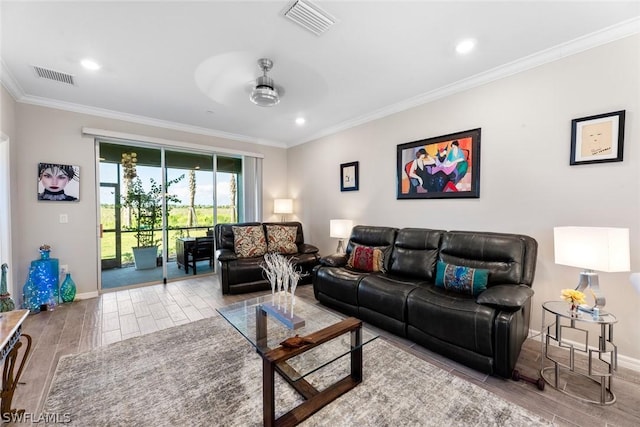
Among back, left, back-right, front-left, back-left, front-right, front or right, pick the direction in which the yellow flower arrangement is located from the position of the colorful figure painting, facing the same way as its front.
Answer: left

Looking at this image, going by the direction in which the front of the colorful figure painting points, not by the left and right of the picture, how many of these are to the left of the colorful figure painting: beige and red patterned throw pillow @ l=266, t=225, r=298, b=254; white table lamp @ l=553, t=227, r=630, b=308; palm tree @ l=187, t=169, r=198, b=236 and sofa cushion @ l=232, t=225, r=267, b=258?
1

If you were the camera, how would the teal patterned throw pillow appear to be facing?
facing the viewer and to the left of the viewer

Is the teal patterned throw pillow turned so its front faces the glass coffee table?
yes

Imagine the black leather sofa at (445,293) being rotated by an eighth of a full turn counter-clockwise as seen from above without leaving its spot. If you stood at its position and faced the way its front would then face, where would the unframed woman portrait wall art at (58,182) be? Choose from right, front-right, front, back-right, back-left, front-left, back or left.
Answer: right

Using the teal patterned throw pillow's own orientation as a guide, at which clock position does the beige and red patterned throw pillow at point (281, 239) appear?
The beige and red patterned throw pillow is roughly at 2 o'clock from the teal patterned throw pillow.

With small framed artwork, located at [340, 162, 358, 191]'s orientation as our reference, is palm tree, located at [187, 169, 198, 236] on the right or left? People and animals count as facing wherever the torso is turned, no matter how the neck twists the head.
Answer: on its right

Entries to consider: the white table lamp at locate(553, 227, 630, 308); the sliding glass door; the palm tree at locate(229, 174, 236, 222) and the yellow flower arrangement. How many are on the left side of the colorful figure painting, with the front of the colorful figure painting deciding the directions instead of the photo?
2

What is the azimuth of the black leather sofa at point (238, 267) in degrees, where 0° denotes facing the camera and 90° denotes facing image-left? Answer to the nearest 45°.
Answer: approximately 315°

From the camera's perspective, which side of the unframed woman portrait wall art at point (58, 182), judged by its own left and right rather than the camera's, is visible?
front

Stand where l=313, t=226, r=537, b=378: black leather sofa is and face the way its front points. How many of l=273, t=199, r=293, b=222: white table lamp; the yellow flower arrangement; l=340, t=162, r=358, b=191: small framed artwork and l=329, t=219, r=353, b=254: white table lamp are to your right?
3

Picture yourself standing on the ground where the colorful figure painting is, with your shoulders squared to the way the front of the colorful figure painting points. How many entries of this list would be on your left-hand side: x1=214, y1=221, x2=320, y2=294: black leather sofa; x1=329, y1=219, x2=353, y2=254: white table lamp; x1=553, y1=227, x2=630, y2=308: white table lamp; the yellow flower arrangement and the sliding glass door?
2

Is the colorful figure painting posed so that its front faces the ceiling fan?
yes

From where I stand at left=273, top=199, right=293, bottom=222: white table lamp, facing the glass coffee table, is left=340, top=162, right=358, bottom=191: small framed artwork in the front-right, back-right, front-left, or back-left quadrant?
front-left

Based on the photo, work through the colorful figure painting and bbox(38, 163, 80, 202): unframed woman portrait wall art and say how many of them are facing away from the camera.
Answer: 0

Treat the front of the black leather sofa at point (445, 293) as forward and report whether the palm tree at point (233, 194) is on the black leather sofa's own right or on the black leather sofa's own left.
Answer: on the black leather sofa's own right

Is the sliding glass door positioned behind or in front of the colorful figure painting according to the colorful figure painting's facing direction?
in front
